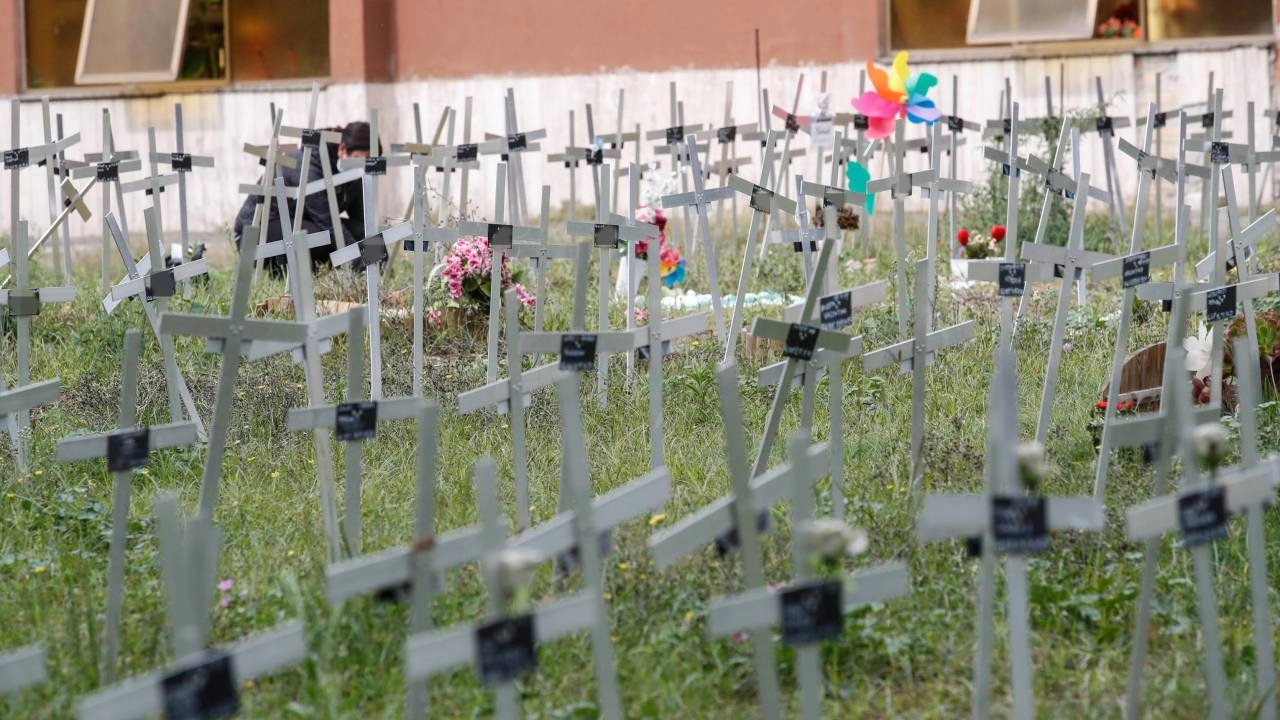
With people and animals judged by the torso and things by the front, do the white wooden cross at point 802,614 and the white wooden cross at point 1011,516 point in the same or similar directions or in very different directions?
same or similar directions

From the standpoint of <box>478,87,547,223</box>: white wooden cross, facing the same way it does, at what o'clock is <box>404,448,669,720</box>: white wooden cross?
<box>404,448,669,720</box>: white wooden cross is roughly at 12 o'clock from <box>478,87,547,223</box>: white wooden cross.

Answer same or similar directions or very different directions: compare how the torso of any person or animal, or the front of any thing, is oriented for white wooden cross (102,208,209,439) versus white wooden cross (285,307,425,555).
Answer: same or similar directions

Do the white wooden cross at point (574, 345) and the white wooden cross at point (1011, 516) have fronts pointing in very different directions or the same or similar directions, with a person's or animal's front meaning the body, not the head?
same or similar directions

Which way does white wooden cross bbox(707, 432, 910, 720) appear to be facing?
toward the camera

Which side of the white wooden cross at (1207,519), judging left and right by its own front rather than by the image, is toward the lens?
front

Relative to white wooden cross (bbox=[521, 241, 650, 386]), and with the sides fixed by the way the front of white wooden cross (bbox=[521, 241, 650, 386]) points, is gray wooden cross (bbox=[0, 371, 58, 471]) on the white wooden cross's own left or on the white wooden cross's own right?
on the white wooden cross's own right

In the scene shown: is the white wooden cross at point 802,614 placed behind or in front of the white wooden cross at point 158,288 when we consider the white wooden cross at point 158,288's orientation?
in front

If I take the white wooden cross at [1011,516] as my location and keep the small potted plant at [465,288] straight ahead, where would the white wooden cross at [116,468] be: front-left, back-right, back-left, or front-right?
front-left

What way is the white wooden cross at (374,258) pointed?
toward the camera

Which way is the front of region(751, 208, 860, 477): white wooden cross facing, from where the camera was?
facing the viewer

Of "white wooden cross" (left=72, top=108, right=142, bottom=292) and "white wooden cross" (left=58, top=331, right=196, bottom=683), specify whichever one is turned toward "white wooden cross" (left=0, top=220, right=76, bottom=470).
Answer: "white wooden cross" (left=72, top=108, right=142, bottom=292)
